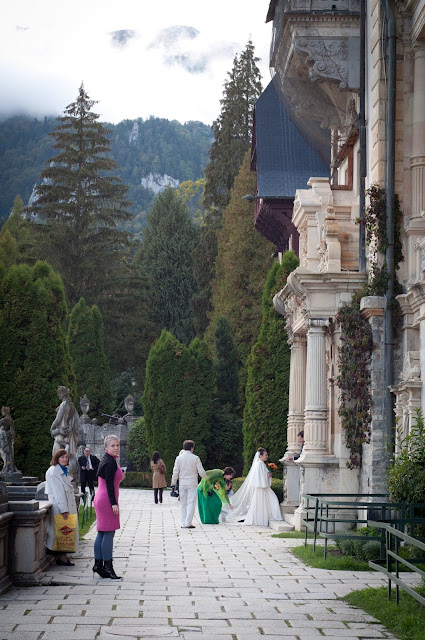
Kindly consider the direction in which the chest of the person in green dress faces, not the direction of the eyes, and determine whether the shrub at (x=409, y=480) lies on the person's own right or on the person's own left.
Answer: on the person's own right

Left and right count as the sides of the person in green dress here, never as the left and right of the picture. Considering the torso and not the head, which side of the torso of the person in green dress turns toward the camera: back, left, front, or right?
right

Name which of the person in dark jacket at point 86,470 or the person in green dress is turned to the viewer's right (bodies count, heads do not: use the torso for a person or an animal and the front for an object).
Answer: the person in green dress

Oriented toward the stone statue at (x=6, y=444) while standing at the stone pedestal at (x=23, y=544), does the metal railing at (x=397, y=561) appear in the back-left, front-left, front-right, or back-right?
back-right

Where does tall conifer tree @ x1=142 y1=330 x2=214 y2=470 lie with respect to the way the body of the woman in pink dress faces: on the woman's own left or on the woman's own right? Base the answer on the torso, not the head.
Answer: on the woman's own left

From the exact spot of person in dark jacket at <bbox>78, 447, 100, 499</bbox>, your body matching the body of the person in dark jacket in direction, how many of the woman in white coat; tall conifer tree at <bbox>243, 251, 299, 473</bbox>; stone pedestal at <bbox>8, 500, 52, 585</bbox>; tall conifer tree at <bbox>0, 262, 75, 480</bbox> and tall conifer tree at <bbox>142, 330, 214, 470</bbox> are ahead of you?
2

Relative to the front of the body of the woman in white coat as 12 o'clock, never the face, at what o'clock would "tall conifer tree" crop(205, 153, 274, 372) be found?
The tall conifer tree is roughly at 8 o'clock from the woman in white coat.

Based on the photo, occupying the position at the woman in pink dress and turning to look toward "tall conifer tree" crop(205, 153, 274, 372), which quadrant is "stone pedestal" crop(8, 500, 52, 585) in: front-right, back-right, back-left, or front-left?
back-left

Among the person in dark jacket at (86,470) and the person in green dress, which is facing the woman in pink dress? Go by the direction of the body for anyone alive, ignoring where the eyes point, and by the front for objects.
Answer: the person in dark jacket

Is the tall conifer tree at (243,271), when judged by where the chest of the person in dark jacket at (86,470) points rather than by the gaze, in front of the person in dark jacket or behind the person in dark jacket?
behind

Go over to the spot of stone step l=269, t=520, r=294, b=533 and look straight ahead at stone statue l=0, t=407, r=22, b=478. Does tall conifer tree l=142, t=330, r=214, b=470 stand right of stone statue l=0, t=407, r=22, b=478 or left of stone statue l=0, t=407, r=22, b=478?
right
